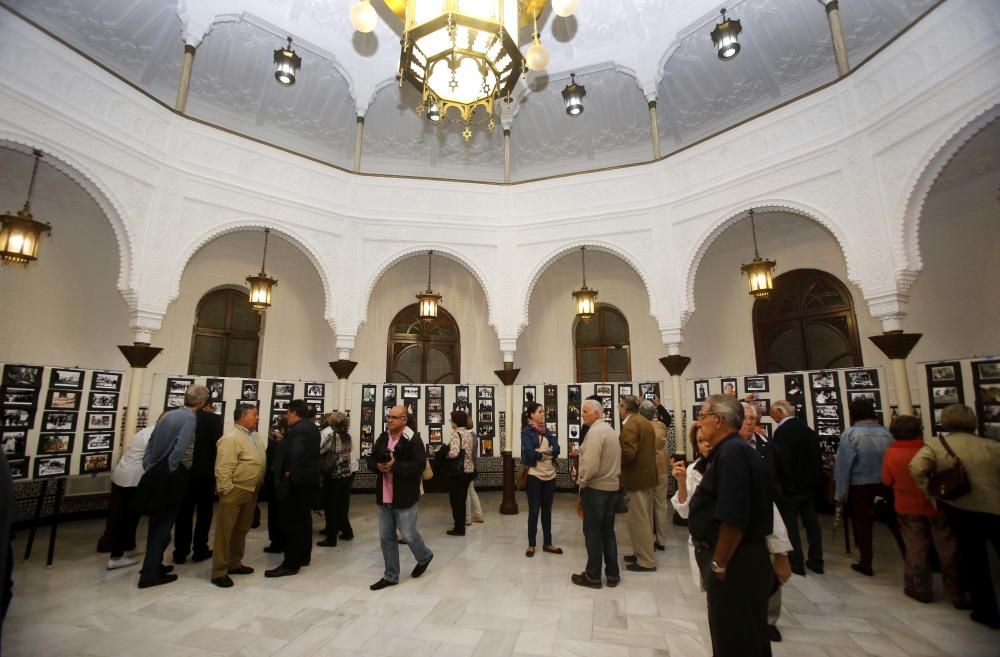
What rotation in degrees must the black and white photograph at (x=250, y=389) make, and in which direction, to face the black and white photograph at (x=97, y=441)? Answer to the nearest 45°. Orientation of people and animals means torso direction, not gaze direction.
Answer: approximately 45° to its right

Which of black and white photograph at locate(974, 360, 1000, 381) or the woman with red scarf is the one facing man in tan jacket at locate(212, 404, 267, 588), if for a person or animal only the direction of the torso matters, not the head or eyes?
the black and white photograph

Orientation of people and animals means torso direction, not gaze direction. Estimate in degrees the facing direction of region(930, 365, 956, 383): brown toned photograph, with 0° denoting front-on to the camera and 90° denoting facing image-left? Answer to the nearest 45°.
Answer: approximately 0°

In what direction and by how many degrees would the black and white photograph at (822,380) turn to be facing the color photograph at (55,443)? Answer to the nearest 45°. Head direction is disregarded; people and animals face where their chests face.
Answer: approximately 45° to its right

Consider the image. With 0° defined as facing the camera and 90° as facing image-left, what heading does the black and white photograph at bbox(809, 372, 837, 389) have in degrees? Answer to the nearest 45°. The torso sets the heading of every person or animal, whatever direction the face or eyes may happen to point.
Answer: approximately 0°

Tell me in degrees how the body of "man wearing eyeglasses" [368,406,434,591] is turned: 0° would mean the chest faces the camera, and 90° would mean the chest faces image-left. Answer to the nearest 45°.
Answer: approximately 45°
